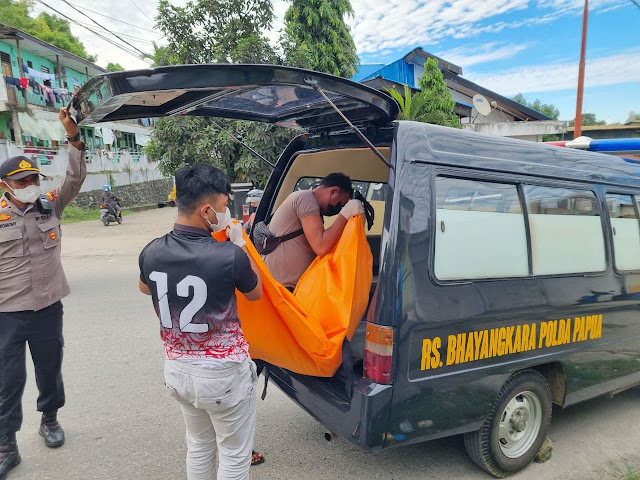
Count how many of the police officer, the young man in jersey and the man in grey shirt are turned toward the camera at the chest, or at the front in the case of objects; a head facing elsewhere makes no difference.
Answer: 1

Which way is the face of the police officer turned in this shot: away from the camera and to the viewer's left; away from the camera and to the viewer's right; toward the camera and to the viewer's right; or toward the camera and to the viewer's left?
toward the camera and to the viewer's right

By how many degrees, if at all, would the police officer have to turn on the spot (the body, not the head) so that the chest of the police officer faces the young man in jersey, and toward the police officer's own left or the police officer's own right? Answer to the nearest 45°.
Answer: approximately 45° to the police officer's own left

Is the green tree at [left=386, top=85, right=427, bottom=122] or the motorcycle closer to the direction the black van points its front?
the green tree

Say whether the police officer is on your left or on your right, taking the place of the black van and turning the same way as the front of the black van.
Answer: on your left

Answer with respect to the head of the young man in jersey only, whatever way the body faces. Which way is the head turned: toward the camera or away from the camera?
away from the camera

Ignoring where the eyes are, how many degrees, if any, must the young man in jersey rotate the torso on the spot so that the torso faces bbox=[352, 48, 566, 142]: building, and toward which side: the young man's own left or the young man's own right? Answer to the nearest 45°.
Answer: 0° — they already face it

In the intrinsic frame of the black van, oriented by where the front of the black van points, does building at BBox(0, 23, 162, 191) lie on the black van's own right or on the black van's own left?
on the black van's own left
